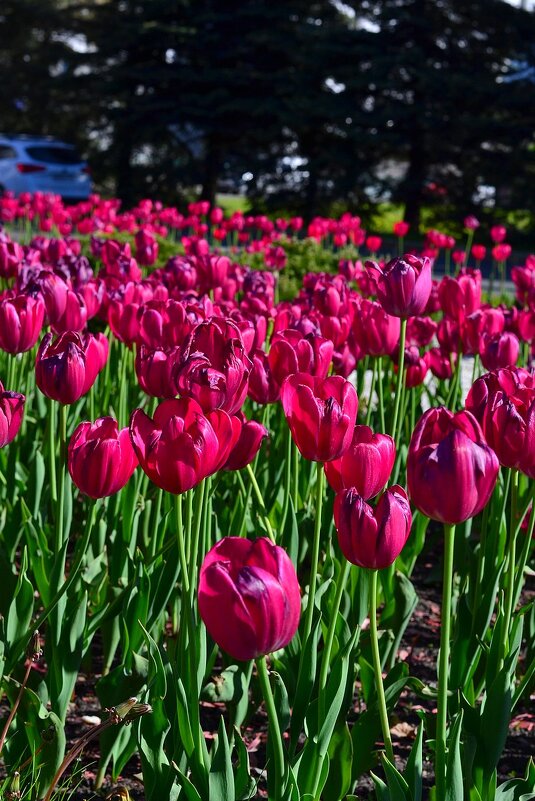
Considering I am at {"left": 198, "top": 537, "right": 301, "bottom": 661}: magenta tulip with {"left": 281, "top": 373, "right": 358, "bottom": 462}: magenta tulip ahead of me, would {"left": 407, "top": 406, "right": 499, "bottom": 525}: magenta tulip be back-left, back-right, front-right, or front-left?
front-right

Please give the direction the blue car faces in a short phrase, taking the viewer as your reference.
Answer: facing away from the viewer and to the left of the viewer

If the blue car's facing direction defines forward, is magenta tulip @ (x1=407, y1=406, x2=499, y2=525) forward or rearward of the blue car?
rearward

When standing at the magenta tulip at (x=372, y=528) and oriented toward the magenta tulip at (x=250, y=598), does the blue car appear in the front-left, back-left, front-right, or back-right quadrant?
back-right

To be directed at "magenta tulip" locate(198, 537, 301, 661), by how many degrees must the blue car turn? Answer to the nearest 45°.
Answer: approximately 135° to its left

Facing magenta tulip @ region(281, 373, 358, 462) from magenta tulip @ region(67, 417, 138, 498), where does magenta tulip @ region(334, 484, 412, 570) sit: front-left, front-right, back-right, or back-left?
front-right

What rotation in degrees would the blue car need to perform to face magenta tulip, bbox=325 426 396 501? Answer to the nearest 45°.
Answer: approximately 135° to its left

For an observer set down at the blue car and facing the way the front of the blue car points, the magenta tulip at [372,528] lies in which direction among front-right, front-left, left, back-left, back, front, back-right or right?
back-left

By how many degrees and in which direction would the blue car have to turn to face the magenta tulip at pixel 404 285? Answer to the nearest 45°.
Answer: approximately 135° to its left

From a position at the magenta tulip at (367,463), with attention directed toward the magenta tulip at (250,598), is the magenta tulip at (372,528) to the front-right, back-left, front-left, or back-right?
front-left

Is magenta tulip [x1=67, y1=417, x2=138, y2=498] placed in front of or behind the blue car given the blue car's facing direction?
behind
